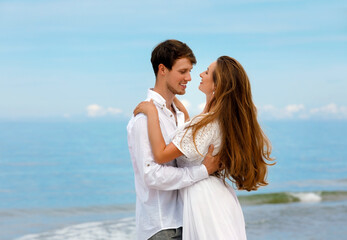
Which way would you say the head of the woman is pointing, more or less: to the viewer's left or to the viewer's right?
to the viewer's left

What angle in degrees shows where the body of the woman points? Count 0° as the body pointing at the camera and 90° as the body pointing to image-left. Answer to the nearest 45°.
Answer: approximately 90°
